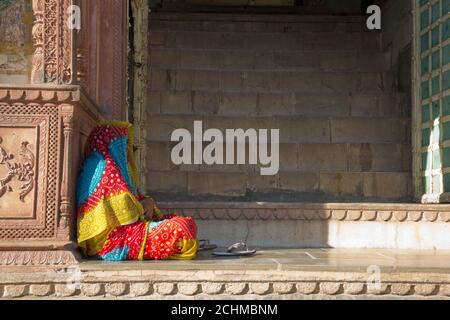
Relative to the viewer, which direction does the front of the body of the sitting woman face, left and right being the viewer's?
facing to the right of the viewer
